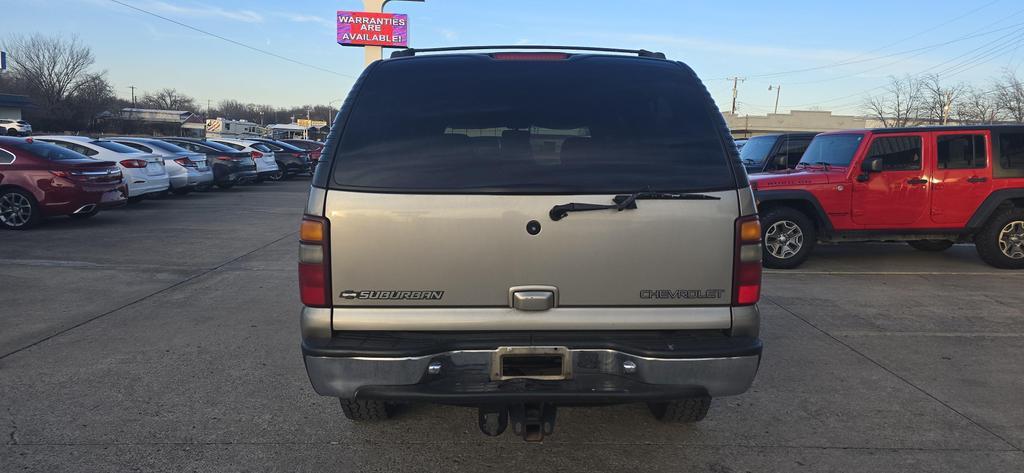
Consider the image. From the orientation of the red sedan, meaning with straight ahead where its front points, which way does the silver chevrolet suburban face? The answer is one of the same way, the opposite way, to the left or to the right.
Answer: to the right

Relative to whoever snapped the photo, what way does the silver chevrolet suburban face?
facing away from the viewer

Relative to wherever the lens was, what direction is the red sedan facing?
facing away from the viewer and to the left of the viewer

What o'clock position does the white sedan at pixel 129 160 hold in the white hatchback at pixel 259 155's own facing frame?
the white sedan at pixel 129 160 is roughly at 8 o'clock from the white hatchback at pixel 259 155.

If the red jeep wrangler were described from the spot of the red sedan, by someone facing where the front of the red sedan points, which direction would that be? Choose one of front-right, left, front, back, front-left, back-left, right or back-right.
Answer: back

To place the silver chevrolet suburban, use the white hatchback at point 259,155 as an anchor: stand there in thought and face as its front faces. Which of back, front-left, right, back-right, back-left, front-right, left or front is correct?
back-left

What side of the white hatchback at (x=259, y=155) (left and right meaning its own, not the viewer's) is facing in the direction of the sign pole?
right

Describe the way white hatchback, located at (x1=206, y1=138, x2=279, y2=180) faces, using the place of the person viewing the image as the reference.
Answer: facing away from the viewer and to the left of the viewer

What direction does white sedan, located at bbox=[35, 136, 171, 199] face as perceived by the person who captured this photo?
facing away from the viewer and to the left of the viewer
